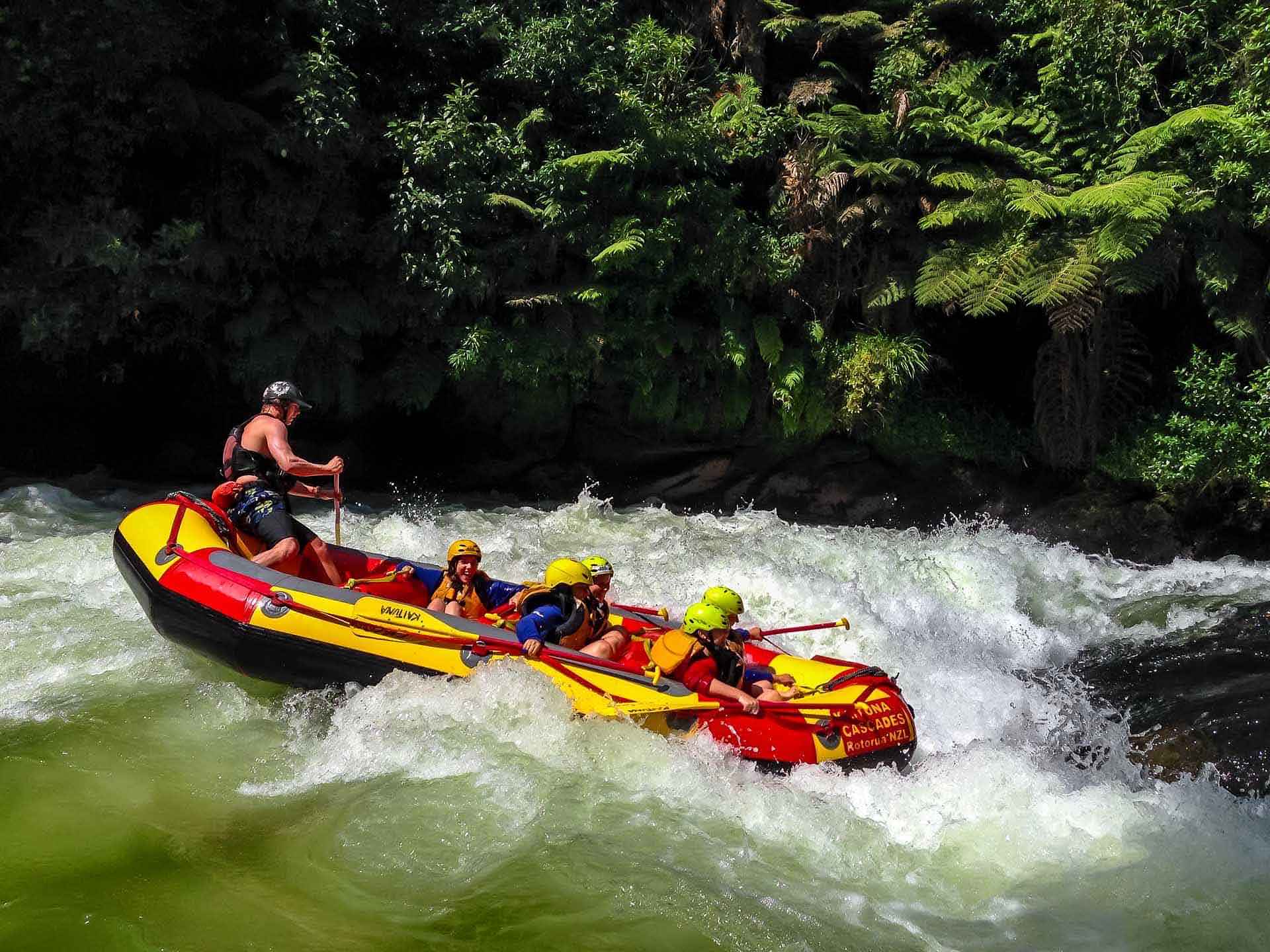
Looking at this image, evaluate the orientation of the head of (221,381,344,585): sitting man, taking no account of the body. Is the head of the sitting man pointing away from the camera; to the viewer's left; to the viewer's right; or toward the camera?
to the viewer's right

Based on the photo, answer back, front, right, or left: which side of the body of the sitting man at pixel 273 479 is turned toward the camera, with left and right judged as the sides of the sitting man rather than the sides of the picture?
right
